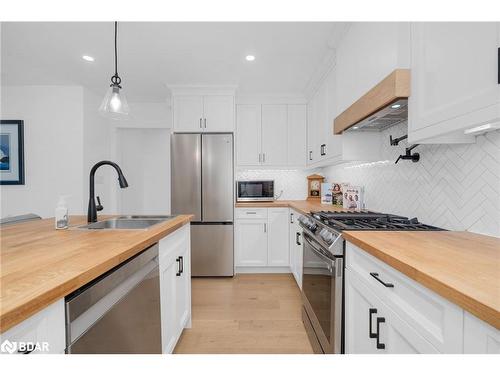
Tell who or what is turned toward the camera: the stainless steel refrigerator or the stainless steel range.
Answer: the stainless steel refrigerator

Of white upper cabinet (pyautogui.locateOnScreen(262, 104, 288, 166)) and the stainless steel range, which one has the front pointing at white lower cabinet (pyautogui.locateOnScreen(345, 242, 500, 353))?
the white upper cabinet

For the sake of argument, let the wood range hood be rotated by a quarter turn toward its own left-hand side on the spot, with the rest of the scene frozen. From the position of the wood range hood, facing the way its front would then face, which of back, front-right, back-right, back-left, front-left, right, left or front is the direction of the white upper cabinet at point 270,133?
back

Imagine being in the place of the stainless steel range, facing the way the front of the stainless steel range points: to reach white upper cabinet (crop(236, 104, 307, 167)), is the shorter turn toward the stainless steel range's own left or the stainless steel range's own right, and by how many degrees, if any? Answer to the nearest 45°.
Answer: approximately 45° to the stainless steel range's own right

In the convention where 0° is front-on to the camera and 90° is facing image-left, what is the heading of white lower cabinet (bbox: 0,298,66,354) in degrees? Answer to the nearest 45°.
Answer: approximately 315°

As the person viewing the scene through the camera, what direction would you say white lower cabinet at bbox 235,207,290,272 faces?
facing the viewer

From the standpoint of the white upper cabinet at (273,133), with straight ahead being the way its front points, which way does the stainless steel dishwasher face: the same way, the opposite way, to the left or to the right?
to the left

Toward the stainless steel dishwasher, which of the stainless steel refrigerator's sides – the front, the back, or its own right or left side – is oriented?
front

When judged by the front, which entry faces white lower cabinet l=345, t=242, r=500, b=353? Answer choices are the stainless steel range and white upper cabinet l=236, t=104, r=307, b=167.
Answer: the white upper cabinet

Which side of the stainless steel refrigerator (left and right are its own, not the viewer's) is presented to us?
front

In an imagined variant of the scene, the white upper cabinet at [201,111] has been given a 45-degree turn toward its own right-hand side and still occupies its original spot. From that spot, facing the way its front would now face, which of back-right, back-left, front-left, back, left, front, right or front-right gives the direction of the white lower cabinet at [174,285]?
front-left

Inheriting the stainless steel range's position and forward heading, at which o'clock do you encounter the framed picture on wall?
The framed picture on wall is roughly at 12 o'clock from the stainless steel range.

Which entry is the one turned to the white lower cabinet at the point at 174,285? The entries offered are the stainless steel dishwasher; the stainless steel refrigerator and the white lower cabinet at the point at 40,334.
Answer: the stainless steel refrigerator

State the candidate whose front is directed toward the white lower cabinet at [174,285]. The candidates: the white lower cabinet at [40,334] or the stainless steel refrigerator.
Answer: the stainless steel refrigerator

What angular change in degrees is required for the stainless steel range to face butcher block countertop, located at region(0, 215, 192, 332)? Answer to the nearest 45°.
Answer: approximately 45° to its left

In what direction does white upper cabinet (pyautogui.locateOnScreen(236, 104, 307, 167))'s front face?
toward the camera
